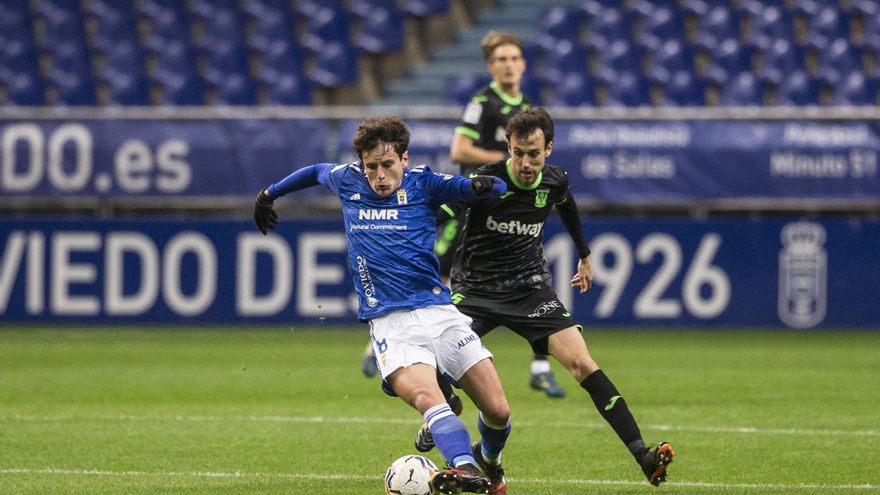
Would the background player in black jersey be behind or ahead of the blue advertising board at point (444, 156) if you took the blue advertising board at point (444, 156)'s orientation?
ahead

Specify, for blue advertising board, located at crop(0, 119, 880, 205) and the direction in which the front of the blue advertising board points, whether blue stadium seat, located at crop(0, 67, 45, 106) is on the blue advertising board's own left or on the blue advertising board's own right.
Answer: on the blue advertising board's own right

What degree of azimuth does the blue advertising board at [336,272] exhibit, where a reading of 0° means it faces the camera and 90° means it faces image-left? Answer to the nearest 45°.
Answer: approximately 0°

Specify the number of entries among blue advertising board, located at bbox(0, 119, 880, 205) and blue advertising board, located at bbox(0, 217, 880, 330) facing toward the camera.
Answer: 2

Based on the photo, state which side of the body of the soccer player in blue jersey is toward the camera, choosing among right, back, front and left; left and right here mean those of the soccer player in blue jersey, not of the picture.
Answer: front

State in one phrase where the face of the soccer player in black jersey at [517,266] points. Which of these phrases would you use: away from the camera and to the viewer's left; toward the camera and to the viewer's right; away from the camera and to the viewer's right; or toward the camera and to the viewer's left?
toward the camera and to the viewer's left

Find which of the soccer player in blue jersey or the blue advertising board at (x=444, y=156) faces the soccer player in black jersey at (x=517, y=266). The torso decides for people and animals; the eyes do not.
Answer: the blue advertising board

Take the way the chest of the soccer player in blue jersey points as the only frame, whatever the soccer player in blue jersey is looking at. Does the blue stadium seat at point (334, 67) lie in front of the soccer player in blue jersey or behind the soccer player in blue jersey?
behind

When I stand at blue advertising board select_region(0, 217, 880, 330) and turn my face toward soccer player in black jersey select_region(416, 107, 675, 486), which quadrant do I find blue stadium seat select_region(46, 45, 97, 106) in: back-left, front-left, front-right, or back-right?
back-right

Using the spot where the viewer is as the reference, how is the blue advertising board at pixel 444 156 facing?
facing the viewer

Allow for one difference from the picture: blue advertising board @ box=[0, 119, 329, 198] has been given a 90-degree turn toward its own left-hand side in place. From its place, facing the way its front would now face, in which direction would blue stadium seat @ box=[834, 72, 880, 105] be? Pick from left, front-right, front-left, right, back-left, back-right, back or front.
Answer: front
